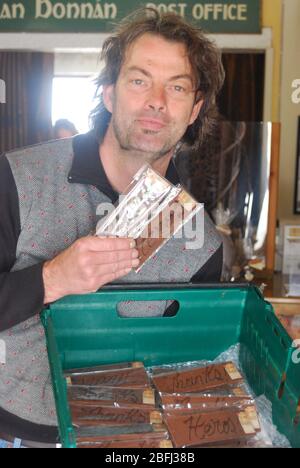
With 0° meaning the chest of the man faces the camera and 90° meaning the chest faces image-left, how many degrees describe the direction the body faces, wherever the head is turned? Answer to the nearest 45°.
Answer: approximately 315°

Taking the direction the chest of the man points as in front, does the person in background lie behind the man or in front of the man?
behind
